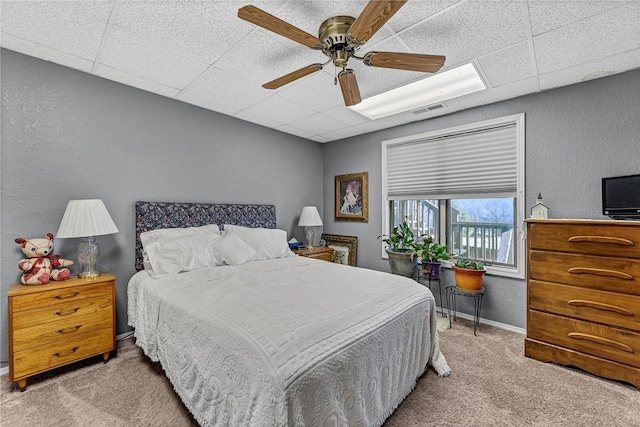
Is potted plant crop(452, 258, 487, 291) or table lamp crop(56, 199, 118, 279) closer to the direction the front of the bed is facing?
the potted plant

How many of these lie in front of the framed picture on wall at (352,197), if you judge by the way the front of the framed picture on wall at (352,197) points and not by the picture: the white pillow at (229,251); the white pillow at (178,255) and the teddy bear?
3

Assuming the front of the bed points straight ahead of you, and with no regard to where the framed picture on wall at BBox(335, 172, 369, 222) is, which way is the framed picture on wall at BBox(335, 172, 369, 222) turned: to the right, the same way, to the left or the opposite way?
to the right

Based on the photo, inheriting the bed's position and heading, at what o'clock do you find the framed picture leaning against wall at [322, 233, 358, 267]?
The framed picture leaning against wall is roughly at 8 o'clock from the bed.

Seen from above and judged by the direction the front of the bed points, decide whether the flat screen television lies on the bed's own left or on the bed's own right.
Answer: on the bed's own left

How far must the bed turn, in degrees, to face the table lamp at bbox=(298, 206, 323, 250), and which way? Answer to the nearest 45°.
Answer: approximately 135° to its left

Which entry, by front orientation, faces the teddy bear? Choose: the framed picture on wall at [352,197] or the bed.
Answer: the framed picture on wall

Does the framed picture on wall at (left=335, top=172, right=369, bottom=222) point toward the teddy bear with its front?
yes

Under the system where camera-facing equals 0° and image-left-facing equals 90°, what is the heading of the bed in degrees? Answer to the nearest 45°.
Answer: approximately 315°

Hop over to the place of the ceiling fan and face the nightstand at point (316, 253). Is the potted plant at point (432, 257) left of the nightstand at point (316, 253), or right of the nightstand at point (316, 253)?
right

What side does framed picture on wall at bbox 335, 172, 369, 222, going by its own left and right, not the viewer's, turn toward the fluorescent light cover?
left
